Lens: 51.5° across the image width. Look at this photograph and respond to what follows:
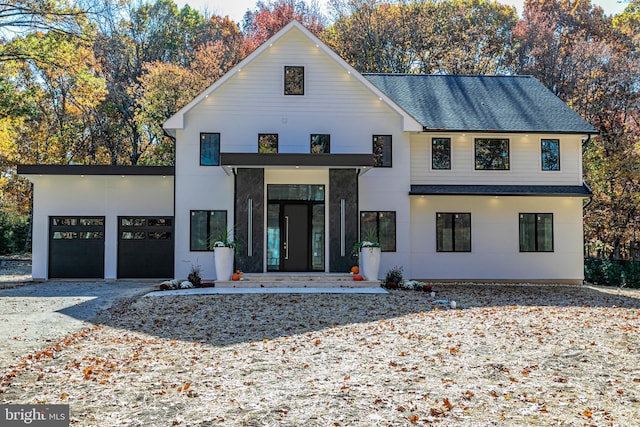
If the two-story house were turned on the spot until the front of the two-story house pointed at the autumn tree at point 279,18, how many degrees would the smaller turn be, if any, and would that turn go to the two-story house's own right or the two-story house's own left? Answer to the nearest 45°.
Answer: approximately 180°

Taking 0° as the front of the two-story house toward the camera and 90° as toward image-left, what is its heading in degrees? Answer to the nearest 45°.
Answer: approximately 0°

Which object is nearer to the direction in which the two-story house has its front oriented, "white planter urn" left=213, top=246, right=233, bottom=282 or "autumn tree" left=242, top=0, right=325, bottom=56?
the white planter urn
